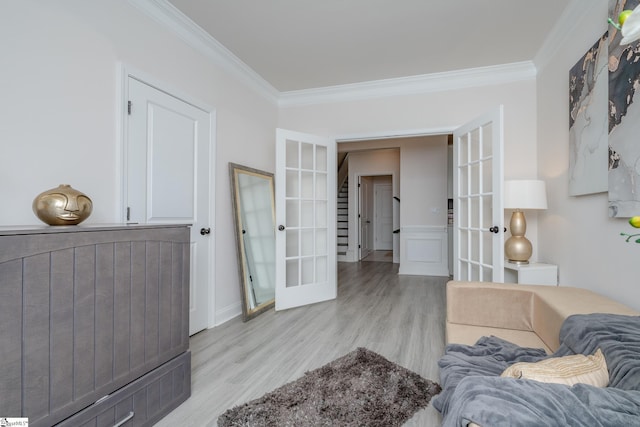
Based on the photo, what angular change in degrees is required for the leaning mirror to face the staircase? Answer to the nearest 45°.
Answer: approximately 90° to its left

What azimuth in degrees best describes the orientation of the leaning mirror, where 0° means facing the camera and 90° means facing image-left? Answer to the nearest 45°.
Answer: approximately 315°

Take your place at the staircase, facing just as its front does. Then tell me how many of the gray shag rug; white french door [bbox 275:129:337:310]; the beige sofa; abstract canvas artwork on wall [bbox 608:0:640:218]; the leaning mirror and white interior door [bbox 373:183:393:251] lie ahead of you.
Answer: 5

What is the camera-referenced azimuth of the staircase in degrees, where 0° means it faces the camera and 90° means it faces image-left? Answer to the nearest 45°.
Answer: approximately 0°

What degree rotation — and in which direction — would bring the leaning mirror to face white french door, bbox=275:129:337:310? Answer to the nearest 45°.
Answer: approximately 45° to its left

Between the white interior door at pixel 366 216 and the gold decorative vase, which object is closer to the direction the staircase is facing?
the gold decorative vase
